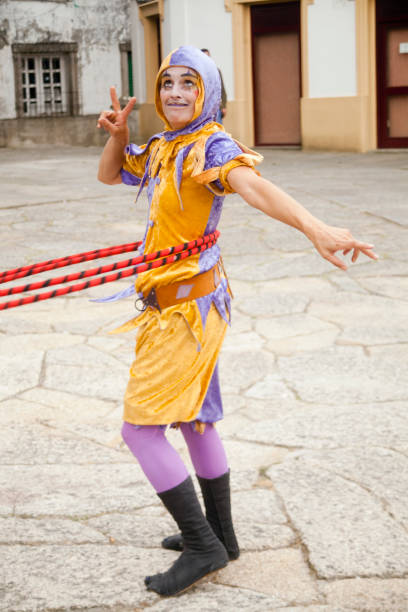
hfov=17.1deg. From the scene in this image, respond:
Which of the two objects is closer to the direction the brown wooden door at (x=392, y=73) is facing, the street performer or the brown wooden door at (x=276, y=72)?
the street performer

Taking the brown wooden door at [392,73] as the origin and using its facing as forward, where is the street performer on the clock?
The street performer is roughly at 12 o'clock from the brown wooden door.

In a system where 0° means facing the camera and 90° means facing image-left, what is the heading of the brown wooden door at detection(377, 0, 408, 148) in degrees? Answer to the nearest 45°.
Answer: approximately 0°

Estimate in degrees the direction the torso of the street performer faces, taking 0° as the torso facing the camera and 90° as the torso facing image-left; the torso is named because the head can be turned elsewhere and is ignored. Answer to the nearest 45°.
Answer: approximately 45°

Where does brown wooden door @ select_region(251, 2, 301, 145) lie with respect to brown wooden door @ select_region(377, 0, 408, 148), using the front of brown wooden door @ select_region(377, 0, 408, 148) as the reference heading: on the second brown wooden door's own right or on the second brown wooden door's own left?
on the second brown wooden door's own right

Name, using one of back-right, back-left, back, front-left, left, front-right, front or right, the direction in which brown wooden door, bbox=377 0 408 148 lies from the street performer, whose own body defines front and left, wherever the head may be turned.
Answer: back-right
